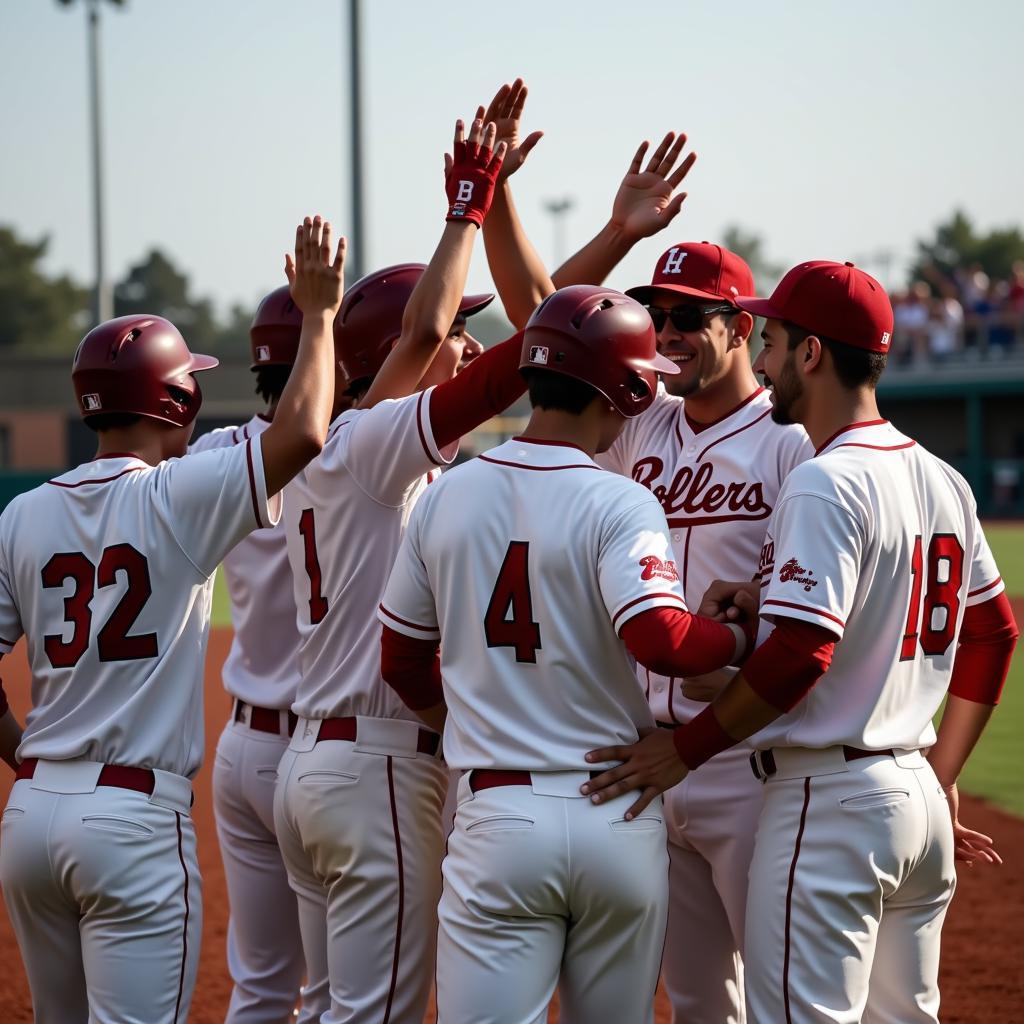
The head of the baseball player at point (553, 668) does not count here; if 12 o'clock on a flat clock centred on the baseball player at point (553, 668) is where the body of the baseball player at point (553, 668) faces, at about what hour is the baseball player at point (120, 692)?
the baseball player at point (120, 692) is roughly at 8 o'clock from the baseball player at point (553, 668).

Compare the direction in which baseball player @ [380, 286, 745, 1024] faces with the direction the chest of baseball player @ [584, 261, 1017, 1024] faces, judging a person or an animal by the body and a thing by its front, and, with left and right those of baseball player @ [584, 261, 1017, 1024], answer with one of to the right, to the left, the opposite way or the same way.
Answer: to the right

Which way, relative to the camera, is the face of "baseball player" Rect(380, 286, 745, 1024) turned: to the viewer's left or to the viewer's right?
to the viewer's right

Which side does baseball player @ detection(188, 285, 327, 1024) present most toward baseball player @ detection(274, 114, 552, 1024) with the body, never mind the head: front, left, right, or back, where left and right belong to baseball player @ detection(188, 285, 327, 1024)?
right

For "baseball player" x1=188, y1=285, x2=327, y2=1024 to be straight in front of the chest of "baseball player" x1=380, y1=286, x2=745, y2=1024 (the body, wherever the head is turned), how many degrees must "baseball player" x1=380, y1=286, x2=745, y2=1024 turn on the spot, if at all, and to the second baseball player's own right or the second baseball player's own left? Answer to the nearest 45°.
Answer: approximately 90° to the second baseball player's own left

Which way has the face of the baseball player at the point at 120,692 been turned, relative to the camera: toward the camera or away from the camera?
away from the camera

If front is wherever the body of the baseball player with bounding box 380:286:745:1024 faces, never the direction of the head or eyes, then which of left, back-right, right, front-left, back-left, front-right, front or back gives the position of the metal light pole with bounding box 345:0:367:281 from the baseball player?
front-left

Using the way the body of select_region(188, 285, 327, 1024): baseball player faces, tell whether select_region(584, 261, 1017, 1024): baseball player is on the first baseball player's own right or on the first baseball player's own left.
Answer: on the first baseball player's own right

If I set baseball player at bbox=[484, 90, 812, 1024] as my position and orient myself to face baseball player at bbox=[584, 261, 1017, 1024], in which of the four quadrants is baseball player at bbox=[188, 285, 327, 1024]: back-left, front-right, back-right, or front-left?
back-right

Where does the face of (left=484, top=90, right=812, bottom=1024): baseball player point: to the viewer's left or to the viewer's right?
to the viewer's left

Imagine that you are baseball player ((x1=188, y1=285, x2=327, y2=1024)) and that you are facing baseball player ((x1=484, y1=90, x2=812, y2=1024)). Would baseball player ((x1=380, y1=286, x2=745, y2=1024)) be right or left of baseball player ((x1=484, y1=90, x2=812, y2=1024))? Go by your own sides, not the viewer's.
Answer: right

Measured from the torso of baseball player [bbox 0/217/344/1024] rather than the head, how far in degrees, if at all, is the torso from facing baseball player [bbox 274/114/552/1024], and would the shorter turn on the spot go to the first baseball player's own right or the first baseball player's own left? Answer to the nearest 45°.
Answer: approximately 45° to the first baseball player's own right

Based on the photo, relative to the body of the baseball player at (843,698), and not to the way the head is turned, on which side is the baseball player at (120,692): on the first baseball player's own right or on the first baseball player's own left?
on the first baseball player's own left

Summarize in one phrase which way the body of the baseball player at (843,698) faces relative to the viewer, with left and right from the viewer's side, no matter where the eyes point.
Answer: facing away from the viewer and to the left of the viewer

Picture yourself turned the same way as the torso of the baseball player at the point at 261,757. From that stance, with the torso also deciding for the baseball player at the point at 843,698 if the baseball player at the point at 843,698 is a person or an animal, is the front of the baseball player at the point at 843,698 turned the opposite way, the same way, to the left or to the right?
to the left

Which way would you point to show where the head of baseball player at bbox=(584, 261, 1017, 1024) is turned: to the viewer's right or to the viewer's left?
to the viewer's left

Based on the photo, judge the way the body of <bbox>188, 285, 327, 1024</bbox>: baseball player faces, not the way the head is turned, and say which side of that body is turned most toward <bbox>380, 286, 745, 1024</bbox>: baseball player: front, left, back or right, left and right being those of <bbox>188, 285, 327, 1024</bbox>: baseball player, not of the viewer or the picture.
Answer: right

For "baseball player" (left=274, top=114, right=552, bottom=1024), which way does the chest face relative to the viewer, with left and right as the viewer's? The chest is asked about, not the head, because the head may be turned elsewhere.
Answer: facing away from the viewer and to the right of the viewer
